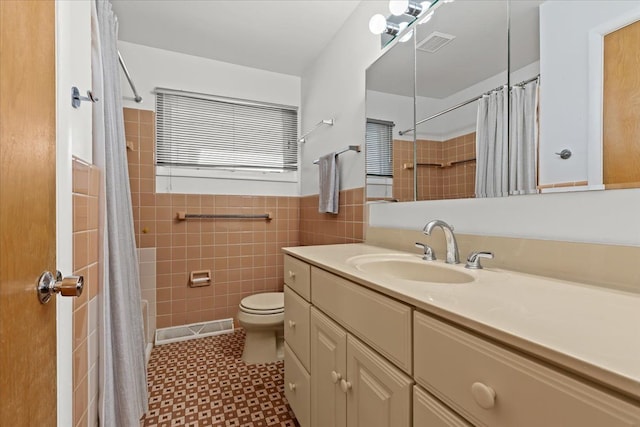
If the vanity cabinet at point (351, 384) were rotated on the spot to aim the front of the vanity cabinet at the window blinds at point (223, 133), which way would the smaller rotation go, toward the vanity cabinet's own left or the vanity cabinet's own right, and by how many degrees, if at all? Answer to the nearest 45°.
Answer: approximately 90° to the vanity cabinet's own right

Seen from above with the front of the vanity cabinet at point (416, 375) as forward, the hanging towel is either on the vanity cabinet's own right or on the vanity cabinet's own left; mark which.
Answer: on the vanity cabinet's own right

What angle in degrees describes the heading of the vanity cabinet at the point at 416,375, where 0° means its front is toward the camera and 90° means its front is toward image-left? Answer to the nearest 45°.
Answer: approximately 45°

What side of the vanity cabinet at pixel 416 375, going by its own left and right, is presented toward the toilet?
right
